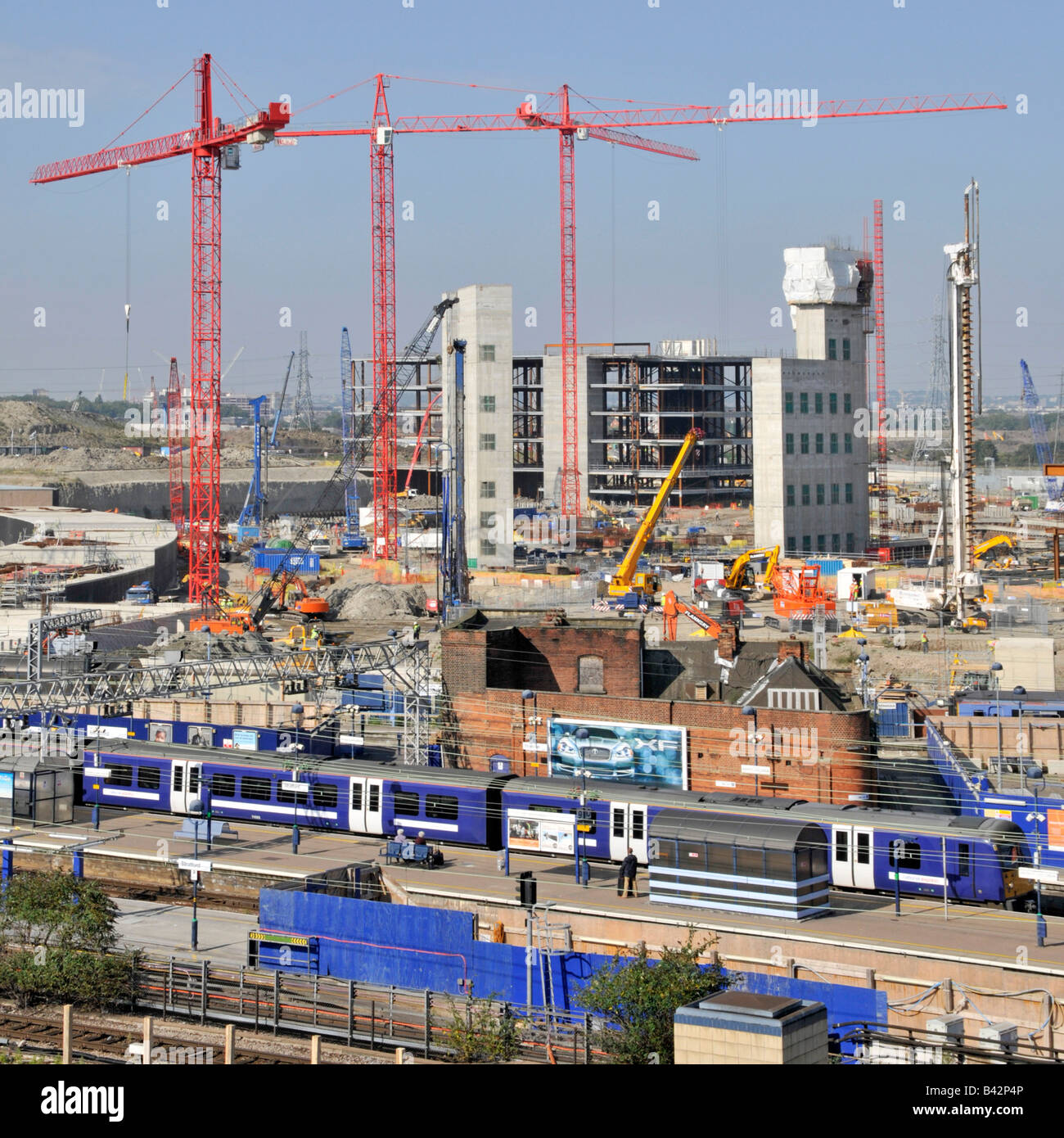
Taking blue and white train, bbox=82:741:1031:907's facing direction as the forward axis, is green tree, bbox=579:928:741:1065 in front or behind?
in front

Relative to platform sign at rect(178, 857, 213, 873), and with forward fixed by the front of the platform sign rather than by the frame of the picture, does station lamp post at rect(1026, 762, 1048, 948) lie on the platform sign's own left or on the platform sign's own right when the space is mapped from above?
on the platform sign's own left

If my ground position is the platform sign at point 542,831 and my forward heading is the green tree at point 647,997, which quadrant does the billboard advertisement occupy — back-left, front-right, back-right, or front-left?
back-left

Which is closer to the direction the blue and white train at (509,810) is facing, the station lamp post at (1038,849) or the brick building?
the station lamp post

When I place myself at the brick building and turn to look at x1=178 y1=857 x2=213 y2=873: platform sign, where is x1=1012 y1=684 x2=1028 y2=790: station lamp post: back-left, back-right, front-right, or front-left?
back-left

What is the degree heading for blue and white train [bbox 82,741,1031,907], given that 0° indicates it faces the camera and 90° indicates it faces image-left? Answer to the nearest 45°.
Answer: approximately 315°

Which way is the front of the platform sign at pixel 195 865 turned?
toward the camera
